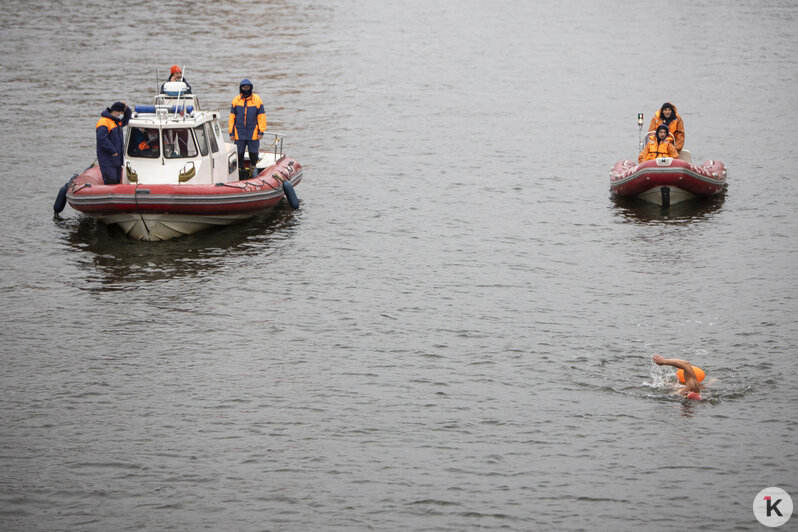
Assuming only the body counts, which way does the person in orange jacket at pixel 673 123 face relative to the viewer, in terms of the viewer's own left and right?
facing the viewer

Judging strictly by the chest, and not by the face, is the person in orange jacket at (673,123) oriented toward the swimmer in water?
yes

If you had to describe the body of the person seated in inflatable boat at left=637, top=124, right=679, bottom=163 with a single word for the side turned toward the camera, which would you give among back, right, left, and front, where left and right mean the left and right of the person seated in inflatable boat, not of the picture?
front

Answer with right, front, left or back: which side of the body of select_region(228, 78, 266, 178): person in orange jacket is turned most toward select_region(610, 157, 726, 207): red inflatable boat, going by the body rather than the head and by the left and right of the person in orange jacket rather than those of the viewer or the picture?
left

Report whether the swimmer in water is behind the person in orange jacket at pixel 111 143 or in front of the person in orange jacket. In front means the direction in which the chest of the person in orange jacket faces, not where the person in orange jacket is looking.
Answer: in front

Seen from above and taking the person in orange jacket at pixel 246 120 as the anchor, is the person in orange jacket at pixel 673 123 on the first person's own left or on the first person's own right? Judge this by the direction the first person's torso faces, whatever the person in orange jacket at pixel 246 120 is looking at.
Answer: on the first person's own left

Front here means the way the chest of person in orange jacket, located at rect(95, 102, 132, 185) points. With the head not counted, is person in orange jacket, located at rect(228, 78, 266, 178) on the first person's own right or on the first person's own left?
on the first person's own left

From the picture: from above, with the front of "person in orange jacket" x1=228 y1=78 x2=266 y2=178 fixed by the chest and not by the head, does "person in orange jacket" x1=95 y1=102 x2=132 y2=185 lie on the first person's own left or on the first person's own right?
on the first person's own right

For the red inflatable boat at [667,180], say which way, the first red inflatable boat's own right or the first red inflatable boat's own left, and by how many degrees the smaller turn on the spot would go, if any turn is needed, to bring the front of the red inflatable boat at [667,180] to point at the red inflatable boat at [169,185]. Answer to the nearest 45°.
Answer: approximately 45° to the first red inflatable boat's own right

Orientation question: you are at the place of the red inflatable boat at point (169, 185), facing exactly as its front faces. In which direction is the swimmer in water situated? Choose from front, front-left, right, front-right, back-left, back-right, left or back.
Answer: left

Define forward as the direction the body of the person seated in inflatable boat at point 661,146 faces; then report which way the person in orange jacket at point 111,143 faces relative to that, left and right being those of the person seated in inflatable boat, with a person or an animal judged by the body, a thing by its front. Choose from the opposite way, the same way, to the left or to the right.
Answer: to the left

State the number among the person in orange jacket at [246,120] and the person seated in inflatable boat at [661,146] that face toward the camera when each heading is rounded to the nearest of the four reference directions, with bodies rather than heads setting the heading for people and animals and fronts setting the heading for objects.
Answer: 2
